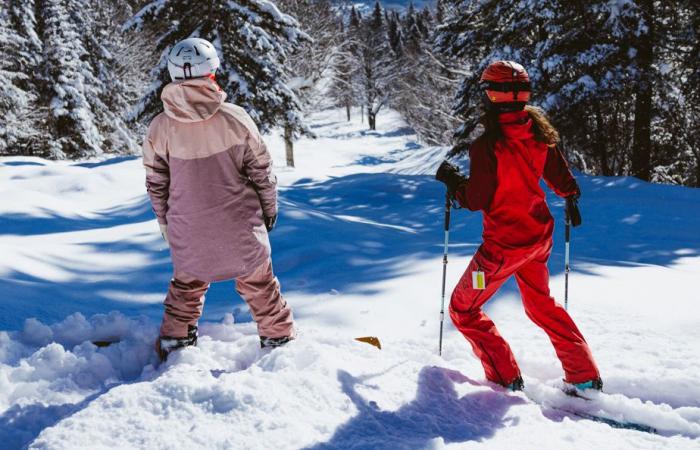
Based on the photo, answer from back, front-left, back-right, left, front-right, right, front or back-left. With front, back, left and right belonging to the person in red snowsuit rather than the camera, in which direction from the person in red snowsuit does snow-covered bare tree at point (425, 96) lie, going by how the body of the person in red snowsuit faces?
front-right

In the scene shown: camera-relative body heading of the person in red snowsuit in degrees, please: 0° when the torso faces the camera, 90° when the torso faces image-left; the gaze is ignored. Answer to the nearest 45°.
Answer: approximately 135°

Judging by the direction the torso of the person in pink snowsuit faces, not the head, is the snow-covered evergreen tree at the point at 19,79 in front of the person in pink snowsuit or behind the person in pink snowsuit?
in front

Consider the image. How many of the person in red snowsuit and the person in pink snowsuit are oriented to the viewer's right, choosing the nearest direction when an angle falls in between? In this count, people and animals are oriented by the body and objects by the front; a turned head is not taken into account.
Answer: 0

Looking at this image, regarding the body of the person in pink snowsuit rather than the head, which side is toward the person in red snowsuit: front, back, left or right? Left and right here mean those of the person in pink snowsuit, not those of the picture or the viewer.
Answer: right

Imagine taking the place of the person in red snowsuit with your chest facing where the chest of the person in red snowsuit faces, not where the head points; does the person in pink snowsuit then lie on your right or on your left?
on your left

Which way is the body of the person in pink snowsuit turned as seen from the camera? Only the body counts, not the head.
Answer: away from the camera

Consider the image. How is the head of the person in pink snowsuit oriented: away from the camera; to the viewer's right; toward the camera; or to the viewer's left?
away from the camera

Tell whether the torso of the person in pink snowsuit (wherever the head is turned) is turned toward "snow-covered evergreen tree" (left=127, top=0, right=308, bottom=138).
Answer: yes

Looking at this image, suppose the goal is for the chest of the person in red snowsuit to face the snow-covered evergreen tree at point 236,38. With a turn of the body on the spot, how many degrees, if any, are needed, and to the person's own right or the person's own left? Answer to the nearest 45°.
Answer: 0° — they already face it
